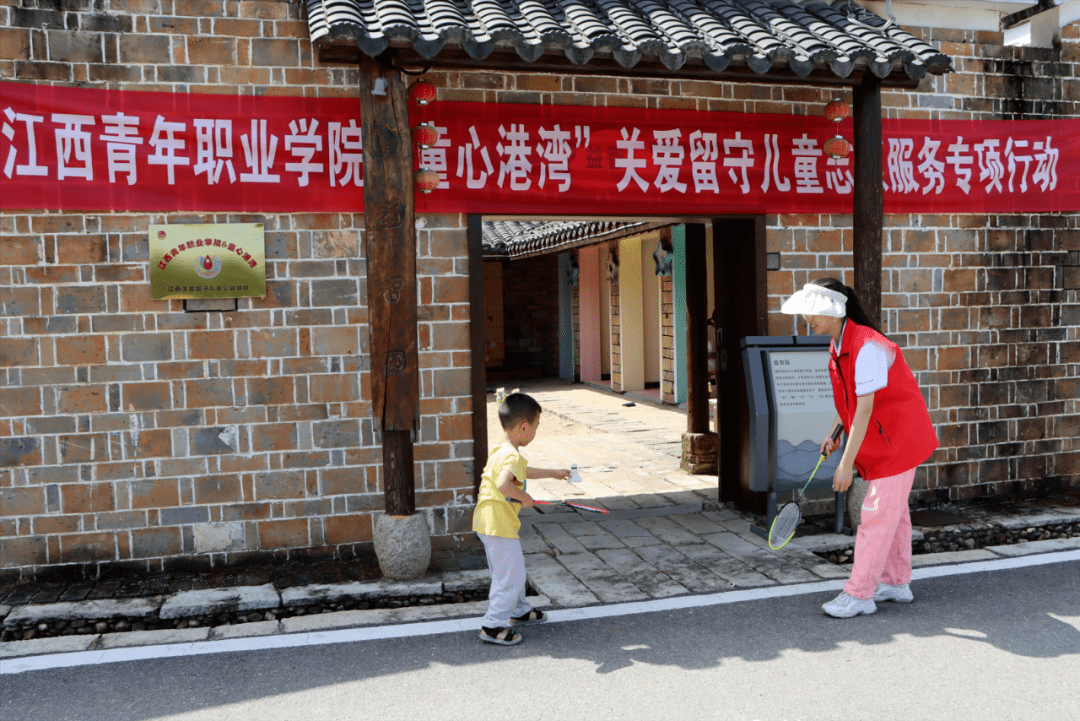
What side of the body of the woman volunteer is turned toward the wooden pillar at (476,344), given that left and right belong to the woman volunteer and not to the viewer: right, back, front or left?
front

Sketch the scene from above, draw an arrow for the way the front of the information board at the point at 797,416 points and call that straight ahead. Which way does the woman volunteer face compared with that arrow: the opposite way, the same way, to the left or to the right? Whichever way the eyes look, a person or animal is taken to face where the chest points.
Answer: to the right

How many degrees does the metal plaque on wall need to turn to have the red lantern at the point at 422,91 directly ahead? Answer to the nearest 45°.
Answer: approximately 90° to its left

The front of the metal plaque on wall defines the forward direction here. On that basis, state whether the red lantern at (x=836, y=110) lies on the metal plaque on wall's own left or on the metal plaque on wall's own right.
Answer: on the metal plaque on wall's own left

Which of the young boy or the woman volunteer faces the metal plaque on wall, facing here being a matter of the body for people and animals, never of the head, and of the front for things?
the woman volunteer

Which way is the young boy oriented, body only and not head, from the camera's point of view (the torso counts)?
to the viewer's right

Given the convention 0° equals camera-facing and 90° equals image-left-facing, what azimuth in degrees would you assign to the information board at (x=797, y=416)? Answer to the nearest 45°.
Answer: approximately 0°

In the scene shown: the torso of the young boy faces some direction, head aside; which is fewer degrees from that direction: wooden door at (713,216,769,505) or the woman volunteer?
the woman volunteer

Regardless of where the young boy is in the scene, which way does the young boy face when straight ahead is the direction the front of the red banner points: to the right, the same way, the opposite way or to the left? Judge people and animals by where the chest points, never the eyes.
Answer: to the left

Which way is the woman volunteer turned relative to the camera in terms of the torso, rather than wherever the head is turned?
to the viewer's left

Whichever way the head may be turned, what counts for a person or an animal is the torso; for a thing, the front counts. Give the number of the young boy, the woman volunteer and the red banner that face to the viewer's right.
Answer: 1
